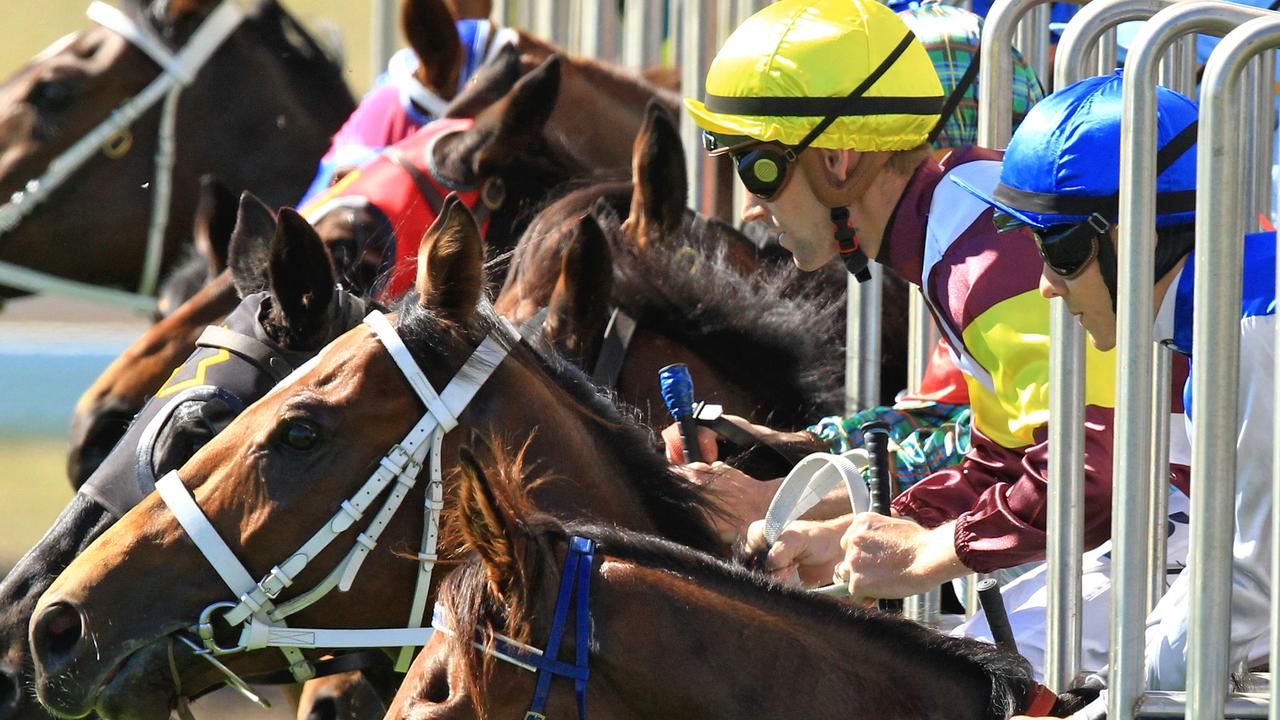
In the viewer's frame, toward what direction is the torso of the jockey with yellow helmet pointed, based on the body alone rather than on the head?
to the viewer's left

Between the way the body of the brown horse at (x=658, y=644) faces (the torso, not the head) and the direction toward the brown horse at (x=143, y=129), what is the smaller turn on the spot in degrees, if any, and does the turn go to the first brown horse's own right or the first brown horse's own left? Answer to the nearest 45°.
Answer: approximately 45° to the first brown horse's own right

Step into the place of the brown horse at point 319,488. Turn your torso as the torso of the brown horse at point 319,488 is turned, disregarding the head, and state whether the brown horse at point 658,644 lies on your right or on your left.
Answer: on your left

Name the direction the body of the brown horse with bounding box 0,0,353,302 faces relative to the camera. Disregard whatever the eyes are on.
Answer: to the viewer's left

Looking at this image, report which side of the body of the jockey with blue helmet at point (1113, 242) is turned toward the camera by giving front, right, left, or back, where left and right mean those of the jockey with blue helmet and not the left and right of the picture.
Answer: left

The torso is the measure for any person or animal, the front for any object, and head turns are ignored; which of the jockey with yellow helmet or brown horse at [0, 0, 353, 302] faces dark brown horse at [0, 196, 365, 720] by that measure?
the jockey with yellow helmet

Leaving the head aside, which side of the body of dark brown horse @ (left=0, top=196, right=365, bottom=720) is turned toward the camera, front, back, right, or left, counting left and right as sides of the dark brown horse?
left

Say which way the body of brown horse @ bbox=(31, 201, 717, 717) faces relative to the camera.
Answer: to the viewer's left

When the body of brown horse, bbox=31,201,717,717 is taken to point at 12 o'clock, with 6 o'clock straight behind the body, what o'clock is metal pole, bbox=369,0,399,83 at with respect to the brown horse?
The metal pole is roughly at 3 o'clock from the brown horse.

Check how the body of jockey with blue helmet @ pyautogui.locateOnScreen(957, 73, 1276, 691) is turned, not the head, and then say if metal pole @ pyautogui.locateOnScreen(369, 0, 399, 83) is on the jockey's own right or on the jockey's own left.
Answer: on the jockey's own right

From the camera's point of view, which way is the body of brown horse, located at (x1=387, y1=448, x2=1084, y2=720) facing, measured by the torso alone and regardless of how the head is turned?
to the viewer's left
